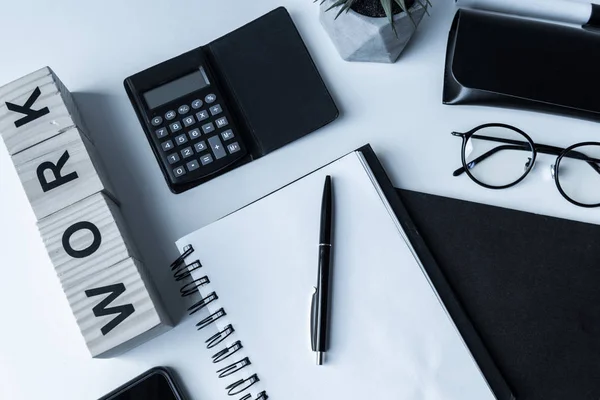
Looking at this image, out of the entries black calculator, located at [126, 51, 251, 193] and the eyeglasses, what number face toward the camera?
2

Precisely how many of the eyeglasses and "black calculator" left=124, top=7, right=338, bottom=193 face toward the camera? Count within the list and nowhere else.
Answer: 2
